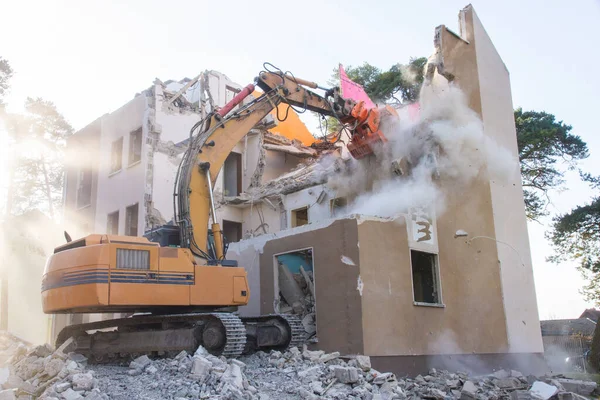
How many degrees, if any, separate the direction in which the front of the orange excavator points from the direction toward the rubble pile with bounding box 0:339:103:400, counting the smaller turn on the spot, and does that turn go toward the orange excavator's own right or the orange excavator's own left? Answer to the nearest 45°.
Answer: approximately 135° to the orange excavator's own right

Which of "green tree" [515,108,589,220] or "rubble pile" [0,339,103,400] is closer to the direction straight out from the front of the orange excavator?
the green tree

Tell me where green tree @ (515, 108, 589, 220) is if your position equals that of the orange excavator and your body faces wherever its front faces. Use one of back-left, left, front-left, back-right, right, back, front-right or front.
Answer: front-left

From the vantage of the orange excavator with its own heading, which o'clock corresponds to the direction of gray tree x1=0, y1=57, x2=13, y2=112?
The gray tree is roughly at 8 o'clock from the orange excavator.

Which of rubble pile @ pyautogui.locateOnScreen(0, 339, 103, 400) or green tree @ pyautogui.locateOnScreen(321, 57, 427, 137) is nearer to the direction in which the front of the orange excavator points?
the green tree

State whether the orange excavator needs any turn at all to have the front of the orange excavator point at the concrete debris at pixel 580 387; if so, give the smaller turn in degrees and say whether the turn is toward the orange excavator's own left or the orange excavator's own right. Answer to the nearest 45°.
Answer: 0° — it already faces it

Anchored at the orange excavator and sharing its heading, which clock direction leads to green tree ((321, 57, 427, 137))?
The green tree is roughly at 10 o'clock from the orange excavator.

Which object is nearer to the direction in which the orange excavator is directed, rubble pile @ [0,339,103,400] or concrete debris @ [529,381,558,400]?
the concrete debris

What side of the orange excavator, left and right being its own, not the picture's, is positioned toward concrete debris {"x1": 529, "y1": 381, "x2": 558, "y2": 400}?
front

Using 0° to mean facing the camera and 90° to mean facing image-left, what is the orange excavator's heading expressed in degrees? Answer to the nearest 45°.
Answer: approximately 270°

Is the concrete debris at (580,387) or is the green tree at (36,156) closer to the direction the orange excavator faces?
the concrete debris
